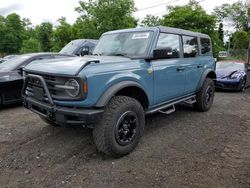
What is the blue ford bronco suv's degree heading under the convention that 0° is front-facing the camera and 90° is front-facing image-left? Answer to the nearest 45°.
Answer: approximately 45°
